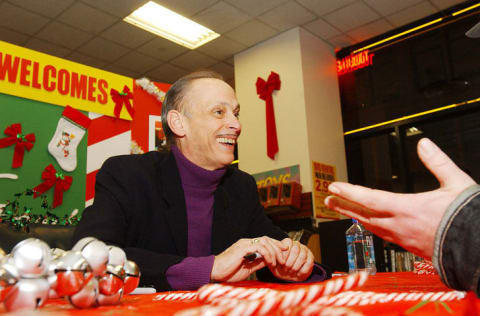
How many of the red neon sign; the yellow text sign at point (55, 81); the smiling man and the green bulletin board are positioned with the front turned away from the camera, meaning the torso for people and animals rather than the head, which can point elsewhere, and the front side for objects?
0

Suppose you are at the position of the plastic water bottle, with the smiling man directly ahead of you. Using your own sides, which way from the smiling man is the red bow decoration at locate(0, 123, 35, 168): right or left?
right

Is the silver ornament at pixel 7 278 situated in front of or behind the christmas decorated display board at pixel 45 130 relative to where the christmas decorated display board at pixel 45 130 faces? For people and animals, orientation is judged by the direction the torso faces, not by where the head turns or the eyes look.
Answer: in front

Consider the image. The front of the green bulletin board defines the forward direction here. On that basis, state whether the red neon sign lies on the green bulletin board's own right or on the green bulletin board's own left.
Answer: on the green bulletin board's own left

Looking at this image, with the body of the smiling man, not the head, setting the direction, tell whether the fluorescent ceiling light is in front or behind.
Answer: behind

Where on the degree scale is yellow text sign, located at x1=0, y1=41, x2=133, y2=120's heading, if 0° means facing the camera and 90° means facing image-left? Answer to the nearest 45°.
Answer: approximately 315°

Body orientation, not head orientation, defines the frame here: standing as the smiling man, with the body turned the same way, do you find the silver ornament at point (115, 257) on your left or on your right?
on your right

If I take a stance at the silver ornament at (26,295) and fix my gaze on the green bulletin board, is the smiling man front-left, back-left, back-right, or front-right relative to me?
front-right

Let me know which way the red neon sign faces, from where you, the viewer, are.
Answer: facing the viewer and to the left of the viewer

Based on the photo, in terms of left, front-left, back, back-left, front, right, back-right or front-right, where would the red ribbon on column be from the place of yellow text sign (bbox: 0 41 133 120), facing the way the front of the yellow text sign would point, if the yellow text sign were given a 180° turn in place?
right

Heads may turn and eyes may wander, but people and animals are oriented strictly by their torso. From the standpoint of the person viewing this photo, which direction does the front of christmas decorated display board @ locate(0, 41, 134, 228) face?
facing the viewer and to the right of the viewer

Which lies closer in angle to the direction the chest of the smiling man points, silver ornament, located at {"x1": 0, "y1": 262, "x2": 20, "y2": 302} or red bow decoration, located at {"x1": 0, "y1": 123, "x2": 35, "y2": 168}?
the silver ornament

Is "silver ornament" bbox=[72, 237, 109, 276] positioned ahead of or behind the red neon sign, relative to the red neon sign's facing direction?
ahead
